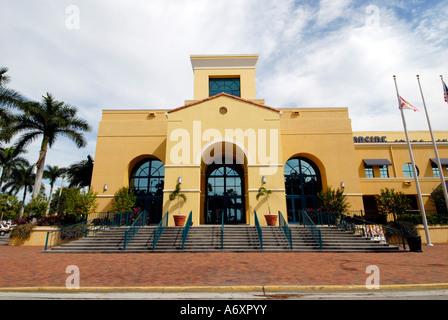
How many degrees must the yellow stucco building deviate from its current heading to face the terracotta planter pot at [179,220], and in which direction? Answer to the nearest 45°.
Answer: approximately 45° to its right

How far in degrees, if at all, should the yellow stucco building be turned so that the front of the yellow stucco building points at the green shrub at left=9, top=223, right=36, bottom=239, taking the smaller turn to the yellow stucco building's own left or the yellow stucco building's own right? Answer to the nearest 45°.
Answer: approximately 90° to the yellow stucco building's own right

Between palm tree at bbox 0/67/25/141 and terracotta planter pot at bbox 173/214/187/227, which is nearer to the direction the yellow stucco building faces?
the terracotta planter pot

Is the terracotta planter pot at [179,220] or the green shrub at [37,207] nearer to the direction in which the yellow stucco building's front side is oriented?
the terracotta planter pot

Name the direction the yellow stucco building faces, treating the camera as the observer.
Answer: facing the viewer

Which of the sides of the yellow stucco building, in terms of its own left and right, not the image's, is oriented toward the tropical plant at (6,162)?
right

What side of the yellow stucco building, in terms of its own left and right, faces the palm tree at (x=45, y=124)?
right

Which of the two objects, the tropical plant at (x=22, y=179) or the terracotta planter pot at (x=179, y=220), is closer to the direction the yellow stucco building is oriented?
the terracotta planter pot

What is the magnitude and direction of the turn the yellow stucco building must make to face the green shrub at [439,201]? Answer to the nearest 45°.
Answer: approximately 90° to its left
